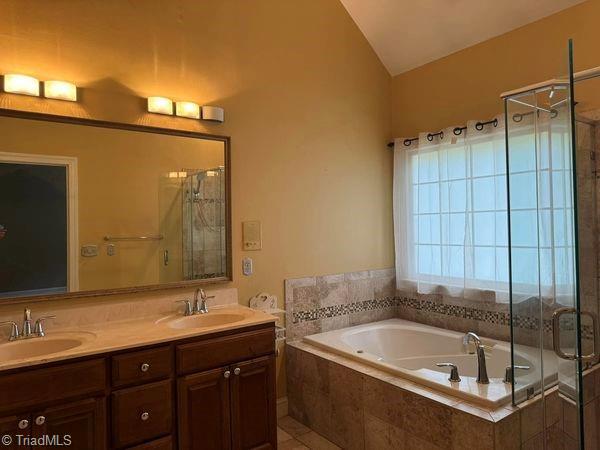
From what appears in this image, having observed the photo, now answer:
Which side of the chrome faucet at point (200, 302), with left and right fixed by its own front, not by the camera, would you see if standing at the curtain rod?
left

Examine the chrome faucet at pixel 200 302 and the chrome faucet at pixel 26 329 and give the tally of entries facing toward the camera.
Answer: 2

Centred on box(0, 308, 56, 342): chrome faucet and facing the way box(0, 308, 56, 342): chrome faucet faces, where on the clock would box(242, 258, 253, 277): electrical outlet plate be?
The electrical outlet plate is roughly at 9 o'clock from the chrome faucet.

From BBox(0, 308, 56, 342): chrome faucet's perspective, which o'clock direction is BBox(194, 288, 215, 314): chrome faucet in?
BBox(194, 288, 215, 314): chrome faucet is roughly at 9 o'clock from BBox(0, 308, 56, 342): chrome faucet.

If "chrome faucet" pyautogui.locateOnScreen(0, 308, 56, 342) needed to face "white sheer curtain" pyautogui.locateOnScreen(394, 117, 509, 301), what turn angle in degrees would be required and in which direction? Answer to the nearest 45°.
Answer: approximately 90° to its left

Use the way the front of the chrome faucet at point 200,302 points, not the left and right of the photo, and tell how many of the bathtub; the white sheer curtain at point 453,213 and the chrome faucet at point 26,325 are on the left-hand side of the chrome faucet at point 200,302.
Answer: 2

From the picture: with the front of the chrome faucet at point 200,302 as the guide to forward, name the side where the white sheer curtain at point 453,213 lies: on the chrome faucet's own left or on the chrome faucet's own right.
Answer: on the chrome faucet's own left

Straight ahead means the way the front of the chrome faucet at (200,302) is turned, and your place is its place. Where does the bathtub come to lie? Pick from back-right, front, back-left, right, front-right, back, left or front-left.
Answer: left

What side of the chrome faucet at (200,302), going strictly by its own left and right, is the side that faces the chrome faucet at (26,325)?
right

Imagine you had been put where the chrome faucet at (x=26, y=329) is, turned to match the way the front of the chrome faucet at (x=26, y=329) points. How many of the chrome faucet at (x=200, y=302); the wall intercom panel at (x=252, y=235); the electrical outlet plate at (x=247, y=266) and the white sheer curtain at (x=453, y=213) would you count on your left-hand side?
4

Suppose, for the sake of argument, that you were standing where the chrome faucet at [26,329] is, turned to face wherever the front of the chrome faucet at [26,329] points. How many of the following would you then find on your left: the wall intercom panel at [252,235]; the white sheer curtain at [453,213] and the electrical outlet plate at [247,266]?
3

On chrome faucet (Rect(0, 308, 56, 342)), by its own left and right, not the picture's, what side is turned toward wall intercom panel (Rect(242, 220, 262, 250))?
left
